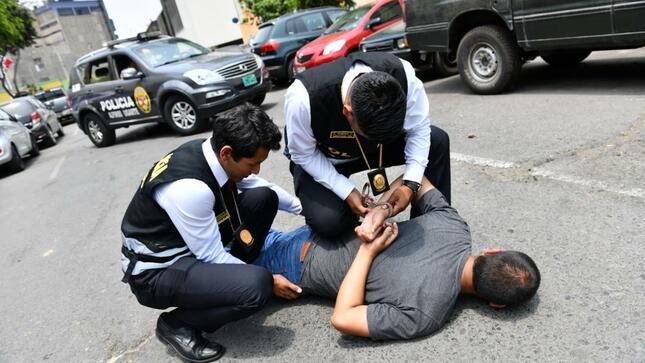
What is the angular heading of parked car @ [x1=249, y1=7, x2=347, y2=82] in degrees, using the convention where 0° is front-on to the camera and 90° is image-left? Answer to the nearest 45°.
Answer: approximately 225°

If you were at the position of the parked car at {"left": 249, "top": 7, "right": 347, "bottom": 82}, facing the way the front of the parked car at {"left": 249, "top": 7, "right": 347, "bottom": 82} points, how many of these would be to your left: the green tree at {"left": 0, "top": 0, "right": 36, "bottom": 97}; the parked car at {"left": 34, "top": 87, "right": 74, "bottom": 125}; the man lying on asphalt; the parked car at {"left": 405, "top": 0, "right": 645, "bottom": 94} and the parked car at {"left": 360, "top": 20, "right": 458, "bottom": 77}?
2

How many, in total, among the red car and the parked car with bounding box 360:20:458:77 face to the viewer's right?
0

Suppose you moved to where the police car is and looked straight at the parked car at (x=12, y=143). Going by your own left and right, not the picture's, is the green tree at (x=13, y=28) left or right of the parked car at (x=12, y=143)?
right

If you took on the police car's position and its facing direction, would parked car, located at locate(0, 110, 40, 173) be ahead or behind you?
behind

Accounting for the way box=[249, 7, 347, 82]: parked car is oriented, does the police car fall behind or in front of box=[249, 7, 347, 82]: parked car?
behind

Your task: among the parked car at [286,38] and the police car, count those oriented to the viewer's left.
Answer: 0

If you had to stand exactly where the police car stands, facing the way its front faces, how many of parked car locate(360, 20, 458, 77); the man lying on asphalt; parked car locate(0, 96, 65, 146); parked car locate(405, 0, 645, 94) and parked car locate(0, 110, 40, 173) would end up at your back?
2

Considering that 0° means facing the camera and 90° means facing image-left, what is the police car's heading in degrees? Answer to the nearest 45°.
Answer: approximately 315°

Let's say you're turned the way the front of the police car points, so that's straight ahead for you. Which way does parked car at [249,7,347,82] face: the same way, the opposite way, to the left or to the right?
to the left

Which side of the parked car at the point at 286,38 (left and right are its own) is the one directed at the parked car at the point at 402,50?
right
